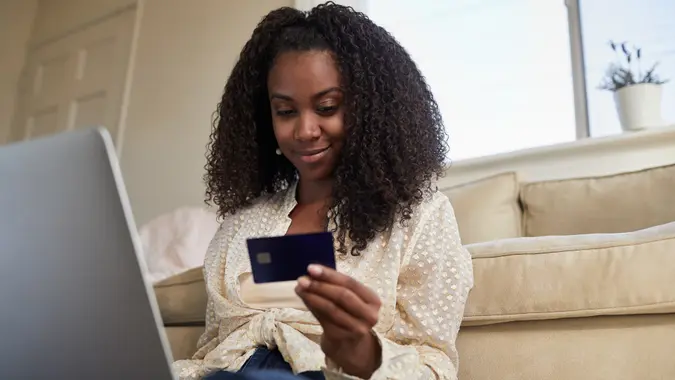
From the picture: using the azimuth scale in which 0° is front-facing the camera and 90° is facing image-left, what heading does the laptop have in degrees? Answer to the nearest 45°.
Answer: approximately 225°

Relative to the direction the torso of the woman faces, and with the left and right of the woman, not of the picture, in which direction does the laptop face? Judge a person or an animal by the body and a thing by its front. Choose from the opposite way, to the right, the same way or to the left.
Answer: the opposite way

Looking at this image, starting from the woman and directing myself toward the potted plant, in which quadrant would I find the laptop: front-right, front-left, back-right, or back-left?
back-right

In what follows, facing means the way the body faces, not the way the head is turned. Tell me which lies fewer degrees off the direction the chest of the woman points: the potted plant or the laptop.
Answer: the laptop

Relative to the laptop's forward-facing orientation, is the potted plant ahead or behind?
ahead

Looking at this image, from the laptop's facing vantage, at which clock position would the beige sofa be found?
The beige sofa is roughly at 1 o'clock from the laptop.

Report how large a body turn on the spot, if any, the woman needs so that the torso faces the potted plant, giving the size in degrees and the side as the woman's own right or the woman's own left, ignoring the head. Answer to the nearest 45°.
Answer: approximately 180°
